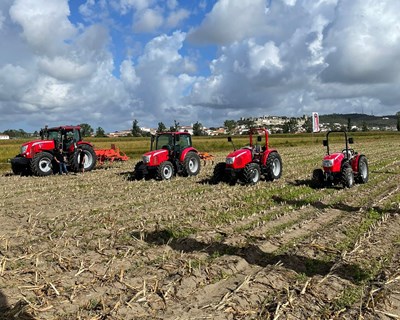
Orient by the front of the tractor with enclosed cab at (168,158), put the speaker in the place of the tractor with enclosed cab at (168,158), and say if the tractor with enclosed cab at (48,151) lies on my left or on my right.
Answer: on my right

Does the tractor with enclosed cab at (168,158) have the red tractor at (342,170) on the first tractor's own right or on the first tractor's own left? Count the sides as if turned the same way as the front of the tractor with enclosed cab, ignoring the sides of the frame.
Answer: on the first tractor's own left

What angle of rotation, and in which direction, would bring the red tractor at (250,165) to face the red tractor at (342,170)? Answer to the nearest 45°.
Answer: approximately 135° to its left

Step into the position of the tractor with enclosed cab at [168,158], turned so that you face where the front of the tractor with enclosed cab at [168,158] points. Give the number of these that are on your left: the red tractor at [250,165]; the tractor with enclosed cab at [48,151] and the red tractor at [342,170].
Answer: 2

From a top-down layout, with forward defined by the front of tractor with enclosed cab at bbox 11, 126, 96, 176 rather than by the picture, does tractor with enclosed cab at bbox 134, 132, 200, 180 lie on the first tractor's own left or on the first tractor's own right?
on the first tractor's own left

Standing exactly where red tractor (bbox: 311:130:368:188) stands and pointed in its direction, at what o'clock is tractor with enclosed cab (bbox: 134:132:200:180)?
The tractor with enclosed cab is roughly at 2 o'clock from the red tractor.

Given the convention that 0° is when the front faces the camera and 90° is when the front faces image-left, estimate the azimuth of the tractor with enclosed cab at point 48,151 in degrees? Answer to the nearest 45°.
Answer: approximately 45°

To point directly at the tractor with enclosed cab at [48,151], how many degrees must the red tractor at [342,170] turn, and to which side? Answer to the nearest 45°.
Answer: approximately 45° to its right

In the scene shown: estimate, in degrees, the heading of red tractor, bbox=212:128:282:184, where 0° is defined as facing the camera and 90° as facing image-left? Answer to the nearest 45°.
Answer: approximately 45°

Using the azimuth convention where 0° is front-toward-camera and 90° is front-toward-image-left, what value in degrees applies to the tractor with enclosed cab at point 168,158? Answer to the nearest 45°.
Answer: approximately 45°
